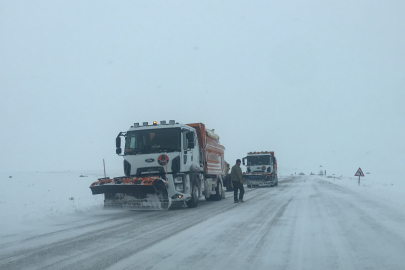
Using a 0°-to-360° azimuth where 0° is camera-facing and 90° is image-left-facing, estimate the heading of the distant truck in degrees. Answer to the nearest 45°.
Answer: approximately 0°

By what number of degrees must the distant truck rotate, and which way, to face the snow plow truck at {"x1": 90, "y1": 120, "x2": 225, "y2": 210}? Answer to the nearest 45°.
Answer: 0° — it already faces it

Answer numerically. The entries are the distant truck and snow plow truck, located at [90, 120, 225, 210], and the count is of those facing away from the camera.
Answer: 0

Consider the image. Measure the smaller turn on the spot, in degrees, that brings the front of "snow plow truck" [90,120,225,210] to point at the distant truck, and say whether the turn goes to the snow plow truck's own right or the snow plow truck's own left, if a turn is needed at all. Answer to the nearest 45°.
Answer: approximately 180°

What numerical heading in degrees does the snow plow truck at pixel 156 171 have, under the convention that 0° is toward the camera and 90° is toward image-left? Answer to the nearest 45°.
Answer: approximately 45°
